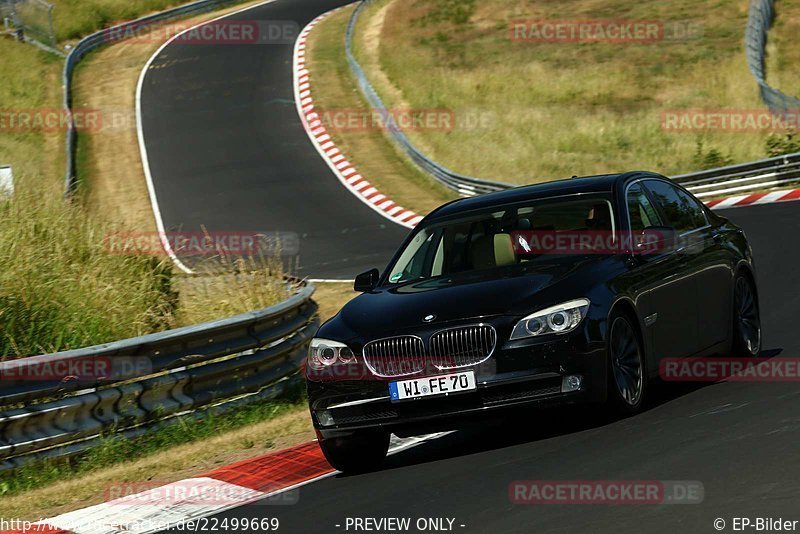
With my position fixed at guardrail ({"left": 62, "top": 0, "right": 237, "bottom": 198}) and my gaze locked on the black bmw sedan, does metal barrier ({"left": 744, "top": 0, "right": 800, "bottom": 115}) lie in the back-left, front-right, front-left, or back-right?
front-left

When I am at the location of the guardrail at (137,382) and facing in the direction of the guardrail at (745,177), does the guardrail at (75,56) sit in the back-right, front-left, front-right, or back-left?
front-left

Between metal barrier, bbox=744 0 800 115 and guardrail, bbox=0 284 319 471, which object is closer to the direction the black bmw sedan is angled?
the guardrail

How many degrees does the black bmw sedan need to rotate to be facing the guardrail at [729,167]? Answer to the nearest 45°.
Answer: approximately 135° to its right

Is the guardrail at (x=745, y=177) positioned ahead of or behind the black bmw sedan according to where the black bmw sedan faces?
behind

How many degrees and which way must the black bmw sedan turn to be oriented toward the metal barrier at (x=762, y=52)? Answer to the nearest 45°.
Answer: approximately 135° to its right

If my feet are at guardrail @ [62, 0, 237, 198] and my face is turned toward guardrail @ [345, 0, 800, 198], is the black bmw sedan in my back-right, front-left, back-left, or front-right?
front-right

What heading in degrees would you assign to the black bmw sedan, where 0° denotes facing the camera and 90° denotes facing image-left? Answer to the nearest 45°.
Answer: approximately 45°
